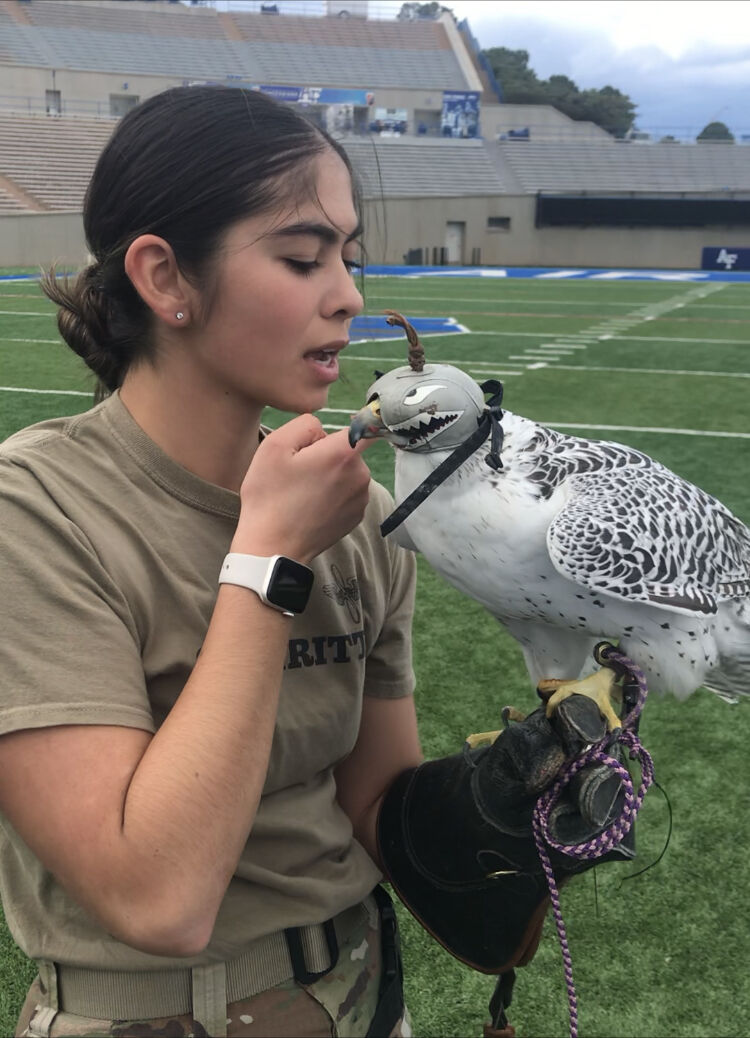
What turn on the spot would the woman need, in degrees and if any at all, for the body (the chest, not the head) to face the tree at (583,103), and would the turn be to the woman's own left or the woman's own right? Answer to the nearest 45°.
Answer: approximately 90° to the woman's own left

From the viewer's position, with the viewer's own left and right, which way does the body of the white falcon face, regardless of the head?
facing to the left of the viewer

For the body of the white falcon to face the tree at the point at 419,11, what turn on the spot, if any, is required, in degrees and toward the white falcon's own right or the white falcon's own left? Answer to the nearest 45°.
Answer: approximately 90° to the white falcon's own right

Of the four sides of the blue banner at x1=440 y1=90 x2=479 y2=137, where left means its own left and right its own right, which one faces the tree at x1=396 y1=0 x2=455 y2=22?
back

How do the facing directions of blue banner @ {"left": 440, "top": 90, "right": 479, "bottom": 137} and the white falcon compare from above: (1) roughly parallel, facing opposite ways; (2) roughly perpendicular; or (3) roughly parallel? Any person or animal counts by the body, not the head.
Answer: roughly perpendicular

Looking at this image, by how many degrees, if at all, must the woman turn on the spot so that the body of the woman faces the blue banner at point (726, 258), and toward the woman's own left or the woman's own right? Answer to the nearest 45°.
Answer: approximately 90° to the woman's own left

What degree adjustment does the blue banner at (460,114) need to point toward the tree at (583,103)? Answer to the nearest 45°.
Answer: approximately 135° to its left

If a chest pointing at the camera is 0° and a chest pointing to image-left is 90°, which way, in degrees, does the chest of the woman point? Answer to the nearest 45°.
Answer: approximately 315°

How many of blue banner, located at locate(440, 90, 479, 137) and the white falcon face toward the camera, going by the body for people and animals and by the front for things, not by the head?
1

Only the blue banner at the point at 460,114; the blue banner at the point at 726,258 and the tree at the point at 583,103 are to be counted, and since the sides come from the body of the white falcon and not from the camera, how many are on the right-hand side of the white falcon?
3

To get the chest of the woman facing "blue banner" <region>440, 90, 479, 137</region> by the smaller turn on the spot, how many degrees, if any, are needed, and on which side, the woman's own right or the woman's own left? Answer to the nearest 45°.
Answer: approximately 135° to the woman's own left
